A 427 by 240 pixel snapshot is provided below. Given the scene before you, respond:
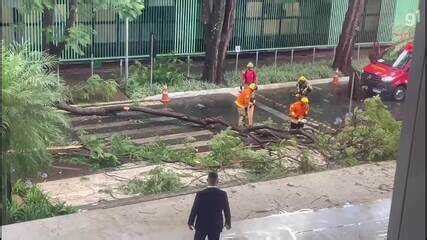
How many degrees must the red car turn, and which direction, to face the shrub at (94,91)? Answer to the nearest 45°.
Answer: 0° — it already faces it

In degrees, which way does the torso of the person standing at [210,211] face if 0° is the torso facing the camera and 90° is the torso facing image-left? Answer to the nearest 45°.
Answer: approximately 180°

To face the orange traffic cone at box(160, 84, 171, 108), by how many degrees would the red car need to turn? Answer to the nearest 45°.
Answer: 0° — it already faces it

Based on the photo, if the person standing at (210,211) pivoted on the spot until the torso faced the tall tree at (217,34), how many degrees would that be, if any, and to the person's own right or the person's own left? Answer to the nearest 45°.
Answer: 0° — they already face it

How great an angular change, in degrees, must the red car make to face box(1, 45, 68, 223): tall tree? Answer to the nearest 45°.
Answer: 0° — it already faces it

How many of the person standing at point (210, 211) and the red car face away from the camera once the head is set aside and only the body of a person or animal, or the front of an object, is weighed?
1

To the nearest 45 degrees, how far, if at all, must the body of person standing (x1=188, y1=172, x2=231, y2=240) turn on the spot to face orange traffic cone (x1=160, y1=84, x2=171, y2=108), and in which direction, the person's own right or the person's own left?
0° — they already face it

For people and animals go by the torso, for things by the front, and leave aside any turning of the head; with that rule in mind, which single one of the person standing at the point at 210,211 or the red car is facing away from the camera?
the person standing

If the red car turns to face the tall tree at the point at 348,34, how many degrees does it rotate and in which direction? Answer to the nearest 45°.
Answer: approximately 90° to its right

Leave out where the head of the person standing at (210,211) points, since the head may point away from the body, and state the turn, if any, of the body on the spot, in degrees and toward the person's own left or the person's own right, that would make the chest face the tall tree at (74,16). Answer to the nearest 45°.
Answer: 0° — they already face it

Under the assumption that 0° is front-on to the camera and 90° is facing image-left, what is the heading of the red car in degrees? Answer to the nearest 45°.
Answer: approximately 45°
